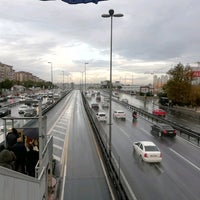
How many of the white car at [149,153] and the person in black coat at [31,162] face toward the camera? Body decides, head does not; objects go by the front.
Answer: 0

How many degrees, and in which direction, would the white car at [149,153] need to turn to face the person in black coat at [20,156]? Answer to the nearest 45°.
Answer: approximately 135° to its left

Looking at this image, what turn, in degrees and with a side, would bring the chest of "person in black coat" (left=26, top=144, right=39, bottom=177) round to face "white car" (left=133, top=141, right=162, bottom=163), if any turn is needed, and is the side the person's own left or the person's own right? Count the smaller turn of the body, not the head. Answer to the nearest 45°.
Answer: approximately 45° to the person's own right

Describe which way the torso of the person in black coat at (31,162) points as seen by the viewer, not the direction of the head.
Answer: away from the camera

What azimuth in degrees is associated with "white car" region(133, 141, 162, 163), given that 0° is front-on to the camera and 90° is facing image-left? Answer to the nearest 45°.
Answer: approximately 135°
